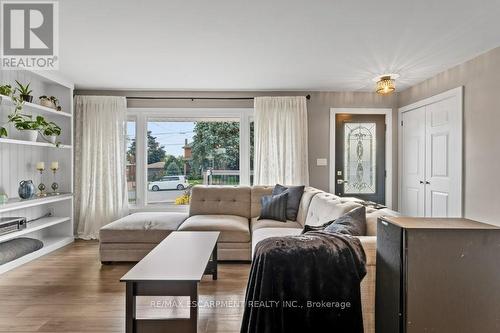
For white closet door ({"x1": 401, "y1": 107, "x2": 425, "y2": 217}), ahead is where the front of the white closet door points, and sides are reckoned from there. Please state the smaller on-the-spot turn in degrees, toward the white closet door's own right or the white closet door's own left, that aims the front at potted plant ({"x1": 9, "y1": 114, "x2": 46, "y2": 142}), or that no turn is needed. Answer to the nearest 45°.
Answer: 0° — it already faces it

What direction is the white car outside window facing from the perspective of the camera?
to the viewer's left

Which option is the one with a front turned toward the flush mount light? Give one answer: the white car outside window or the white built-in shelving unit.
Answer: the white built-in shelving unit

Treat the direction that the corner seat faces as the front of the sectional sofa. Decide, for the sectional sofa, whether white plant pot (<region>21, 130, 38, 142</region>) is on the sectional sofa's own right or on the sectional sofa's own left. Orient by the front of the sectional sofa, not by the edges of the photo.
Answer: on the sectional sofa's own right

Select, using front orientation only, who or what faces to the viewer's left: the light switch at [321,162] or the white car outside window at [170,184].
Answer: the white car outside window

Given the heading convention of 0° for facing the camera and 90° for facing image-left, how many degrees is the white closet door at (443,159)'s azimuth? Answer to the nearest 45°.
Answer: approximately 45°

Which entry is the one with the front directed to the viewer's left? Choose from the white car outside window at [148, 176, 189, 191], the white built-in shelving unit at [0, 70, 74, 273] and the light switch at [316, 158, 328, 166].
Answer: the white car outside window

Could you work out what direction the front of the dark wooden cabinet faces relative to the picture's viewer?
facing to the left of the viewer

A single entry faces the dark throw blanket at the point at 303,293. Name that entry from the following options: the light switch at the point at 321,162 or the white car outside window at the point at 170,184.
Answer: the light switch

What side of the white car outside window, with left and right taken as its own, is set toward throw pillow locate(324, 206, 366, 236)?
left
